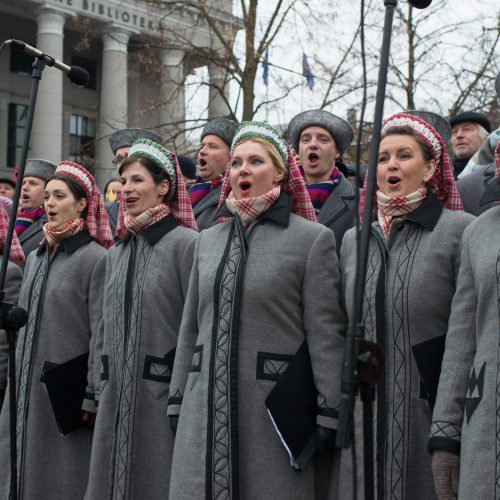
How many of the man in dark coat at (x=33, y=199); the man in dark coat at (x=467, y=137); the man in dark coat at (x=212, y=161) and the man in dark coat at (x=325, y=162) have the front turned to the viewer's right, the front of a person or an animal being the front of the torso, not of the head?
0

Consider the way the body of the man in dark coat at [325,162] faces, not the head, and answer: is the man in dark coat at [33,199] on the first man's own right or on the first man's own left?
on the first man's own right

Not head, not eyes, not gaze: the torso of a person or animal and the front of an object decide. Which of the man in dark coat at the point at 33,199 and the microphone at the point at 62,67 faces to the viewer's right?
the microphone

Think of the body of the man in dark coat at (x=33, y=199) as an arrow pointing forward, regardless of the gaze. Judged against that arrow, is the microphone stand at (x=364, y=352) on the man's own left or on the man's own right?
on the man's own left

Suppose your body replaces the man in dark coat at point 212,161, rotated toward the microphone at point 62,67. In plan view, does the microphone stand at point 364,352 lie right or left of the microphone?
left

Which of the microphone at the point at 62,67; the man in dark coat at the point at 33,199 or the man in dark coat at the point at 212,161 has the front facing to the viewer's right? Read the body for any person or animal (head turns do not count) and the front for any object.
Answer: the microphone

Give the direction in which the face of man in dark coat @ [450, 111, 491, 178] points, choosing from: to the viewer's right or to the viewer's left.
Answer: to the viewer's left

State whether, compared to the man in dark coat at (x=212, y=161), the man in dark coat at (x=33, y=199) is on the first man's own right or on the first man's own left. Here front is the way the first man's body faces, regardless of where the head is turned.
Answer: on the first man's own right

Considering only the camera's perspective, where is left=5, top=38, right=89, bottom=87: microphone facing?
facing to the right of the viewer

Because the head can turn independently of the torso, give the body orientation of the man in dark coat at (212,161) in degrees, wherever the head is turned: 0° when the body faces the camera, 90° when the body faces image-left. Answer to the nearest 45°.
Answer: approximately 45°

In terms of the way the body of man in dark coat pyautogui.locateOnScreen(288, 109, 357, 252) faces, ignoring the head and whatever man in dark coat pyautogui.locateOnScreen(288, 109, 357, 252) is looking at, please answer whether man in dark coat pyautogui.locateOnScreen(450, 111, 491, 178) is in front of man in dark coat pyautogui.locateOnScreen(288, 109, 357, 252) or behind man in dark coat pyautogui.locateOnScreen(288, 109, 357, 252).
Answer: behind

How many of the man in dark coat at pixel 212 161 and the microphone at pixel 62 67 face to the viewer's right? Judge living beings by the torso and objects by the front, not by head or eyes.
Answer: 1
